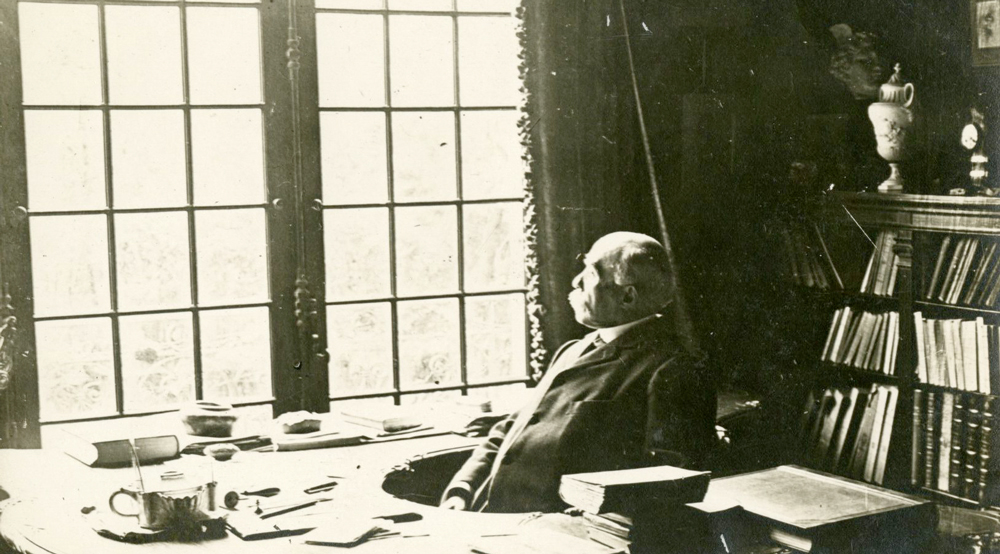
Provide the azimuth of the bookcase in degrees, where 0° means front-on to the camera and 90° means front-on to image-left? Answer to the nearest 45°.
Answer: approximately 45°

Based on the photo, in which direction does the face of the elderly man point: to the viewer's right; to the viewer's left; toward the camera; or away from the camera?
to the viewer's left

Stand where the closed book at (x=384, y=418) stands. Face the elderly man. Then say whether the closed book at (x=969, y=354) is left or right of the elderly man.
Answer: left
